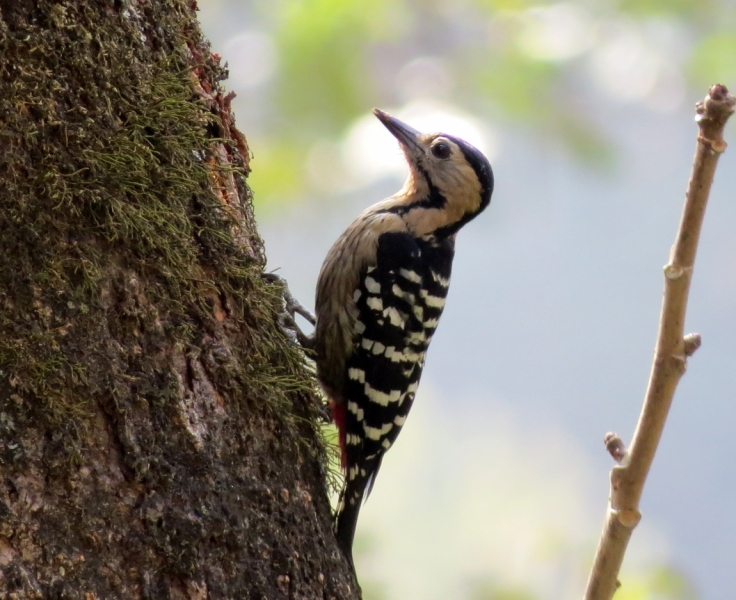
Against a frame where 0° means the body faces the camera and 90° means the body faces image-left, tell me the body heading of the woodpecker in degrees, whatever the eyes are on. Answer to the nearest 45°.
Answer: approximately 90°
